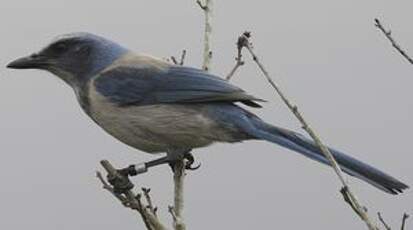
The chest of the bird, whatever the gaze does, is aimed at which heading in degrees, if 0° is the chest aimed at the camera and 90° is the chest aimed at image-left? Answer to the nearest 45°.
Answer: approximately 90°

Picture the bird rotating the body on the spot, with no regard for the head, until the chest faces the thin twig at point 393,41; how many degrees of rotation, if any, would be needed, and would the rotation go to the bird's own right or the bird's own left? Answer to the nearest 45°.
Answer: approximately 135° to the bird's own left
